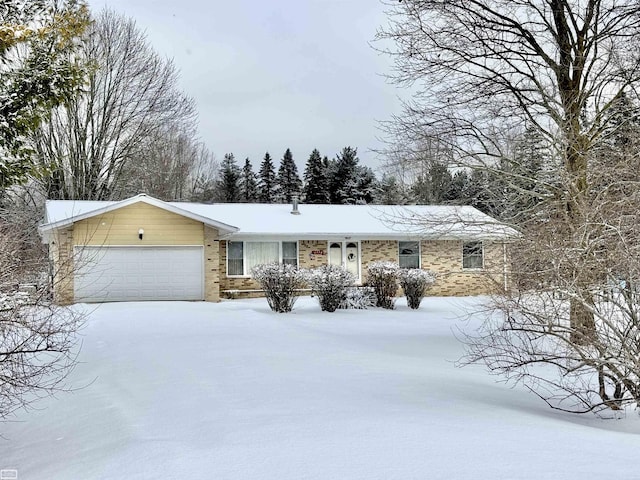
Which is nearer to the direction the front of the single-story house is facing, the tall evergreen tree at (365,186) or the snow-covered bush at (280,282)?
the snow-covered bush

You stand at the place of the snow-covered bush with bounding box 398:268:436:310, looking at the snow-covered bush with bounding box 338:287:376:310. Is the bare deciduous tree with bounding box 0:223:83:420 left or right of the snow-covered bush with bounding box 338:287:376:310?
left

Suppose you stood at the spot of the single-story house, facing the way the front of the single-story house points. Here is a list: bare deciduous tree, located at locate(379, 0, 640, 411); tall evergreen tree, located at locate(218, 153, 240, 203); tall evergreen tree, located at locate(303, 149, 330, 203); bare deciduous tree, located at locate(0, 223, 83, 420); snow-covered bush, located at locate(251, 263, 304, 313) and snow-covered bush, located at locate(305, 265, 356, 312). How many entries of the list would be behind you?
2

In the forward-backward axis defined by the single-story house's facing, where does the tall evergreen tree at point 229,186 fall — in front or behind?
behind

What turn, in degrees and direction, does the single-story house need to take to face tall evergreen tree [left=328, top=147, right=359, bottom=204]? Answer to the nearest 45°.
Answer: approximately 180°

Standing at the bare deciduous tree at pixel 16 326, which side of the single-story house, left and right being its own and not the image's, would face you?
front

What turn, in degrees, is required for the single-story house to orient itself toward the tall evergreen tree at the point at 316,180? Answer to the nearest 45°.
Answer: approximately 180°

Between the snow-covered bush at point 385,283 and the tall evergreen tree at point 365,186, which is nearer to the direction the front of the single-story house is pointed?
the snow-covered bush

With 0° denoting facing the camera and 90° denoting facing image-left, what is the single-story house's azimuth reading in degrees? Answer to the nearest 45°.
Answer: approximately 0°

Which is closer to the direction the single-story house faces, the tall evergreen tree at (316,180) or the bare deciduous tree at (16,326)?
the bare deciduous tree

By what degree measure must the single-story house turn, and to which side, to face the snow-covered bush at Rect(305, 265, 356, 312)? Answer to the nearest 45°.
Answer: approximately 45° to its left

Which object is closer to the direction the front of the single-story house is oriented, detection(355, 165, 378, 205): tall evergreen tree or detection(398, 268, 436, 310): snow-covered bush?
the snow-covered bush

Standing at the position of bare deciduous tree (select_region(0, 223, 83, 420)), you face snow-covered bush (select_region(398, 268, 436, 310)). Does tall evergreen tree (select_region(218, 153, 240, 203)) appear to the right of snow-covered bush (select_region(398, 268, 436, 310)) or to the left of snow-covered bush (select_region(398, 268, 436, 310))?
left

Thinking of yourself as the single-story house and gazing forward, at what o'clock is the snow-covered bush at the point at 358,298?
The snow-covered bush is roughly at 10 o'clock from the single-story house.

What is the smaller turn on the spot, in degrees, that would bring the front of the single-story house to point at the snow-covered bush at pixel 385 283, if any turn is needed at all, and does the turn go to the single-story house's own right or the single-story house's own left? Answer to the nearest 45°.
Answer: approximately 90° to the single-story house's own left

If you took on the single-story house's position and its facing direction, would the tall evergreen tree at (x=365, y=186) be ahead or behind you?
behind
